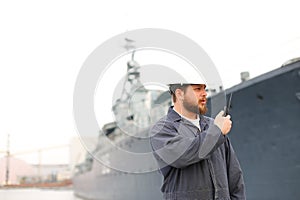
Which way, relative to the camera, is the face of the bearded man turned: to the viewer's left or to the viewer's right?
to the viewer's right

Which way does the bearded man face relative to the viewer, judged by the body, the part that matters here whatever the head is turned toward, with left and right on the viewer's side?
facing the viewer and to the right of the viewer
